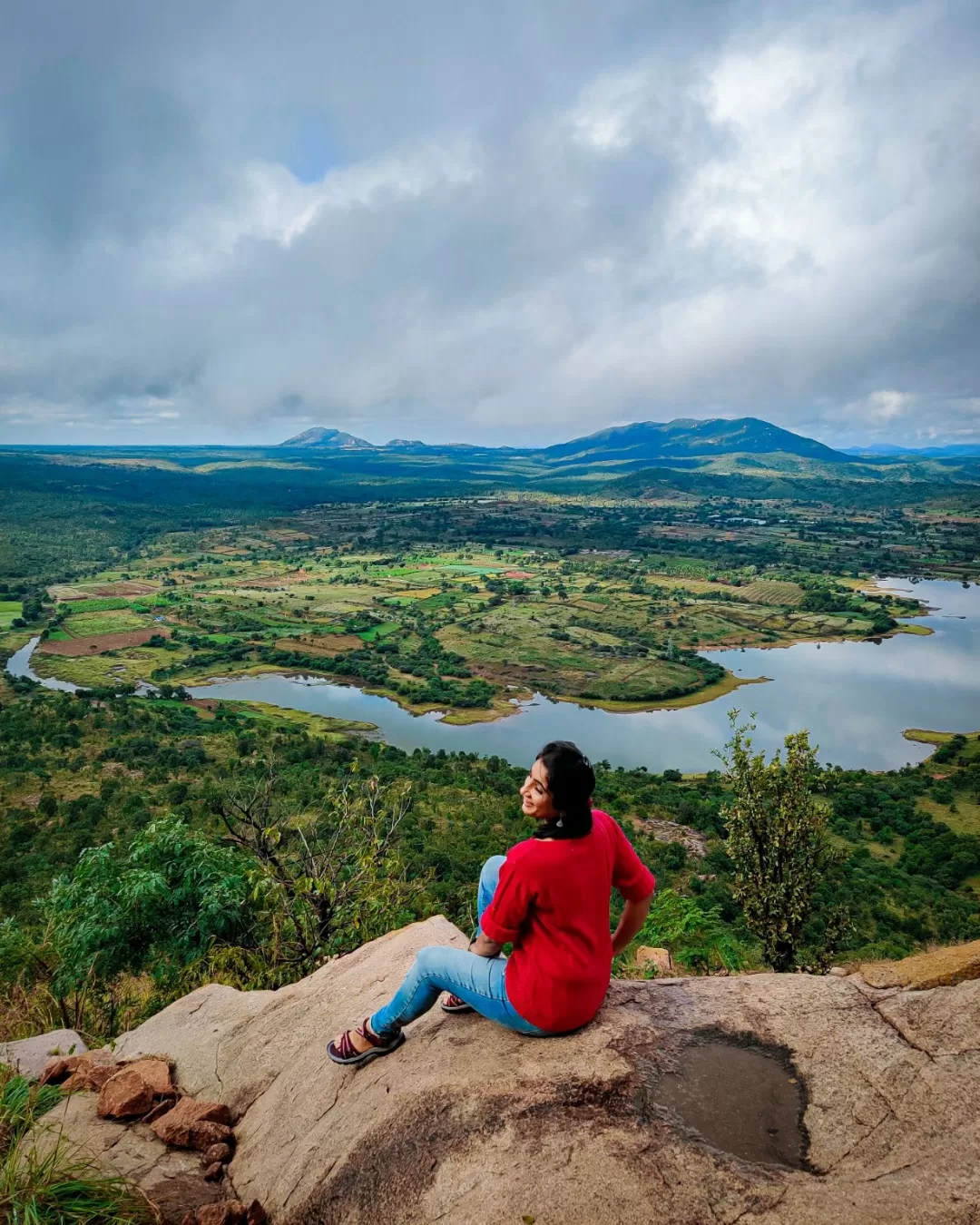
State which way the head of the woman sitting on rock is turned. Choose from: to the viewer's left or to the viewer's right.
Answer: to the viewer's left

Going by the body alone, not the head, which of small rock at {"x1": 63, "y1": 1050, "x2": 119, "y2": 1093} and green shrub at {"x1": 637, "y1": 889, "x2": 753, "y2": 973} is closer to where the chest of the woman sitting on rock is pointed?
the small rock

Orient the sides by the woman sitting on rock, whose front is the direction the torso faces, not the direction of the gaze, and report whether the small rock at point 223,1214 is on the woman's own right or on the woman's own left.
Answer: on the woman's own left

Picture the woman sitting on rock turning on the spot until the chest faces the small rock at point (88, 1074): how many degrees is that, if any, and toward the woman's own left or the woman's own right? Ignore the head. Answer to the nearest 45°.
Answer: approximately 45° to the woman's own left

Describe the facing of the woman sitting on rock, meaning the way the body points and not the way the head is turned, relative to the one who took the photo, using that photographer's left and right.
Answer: facing away from the viewer and to the left of the viewer

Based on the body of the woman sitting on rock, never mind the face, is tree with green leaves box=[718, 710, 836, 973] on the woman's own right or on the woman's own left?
on the woman's own right

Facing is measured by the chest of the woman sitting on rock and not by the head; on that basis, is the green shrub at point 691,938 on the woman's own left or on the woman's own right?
on the woman's own right

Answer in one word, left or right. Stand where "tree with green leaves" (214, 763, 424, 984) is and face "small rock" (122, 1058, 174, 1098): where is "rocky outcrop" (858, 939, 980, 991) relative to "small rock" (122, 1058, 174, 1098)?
left

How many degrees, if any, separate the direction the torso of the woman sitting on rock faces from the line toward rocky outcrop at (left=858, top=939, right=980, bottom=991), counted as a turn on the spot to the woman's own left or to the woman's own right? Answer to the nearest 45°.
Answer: approximately 135° to the woman's own right
